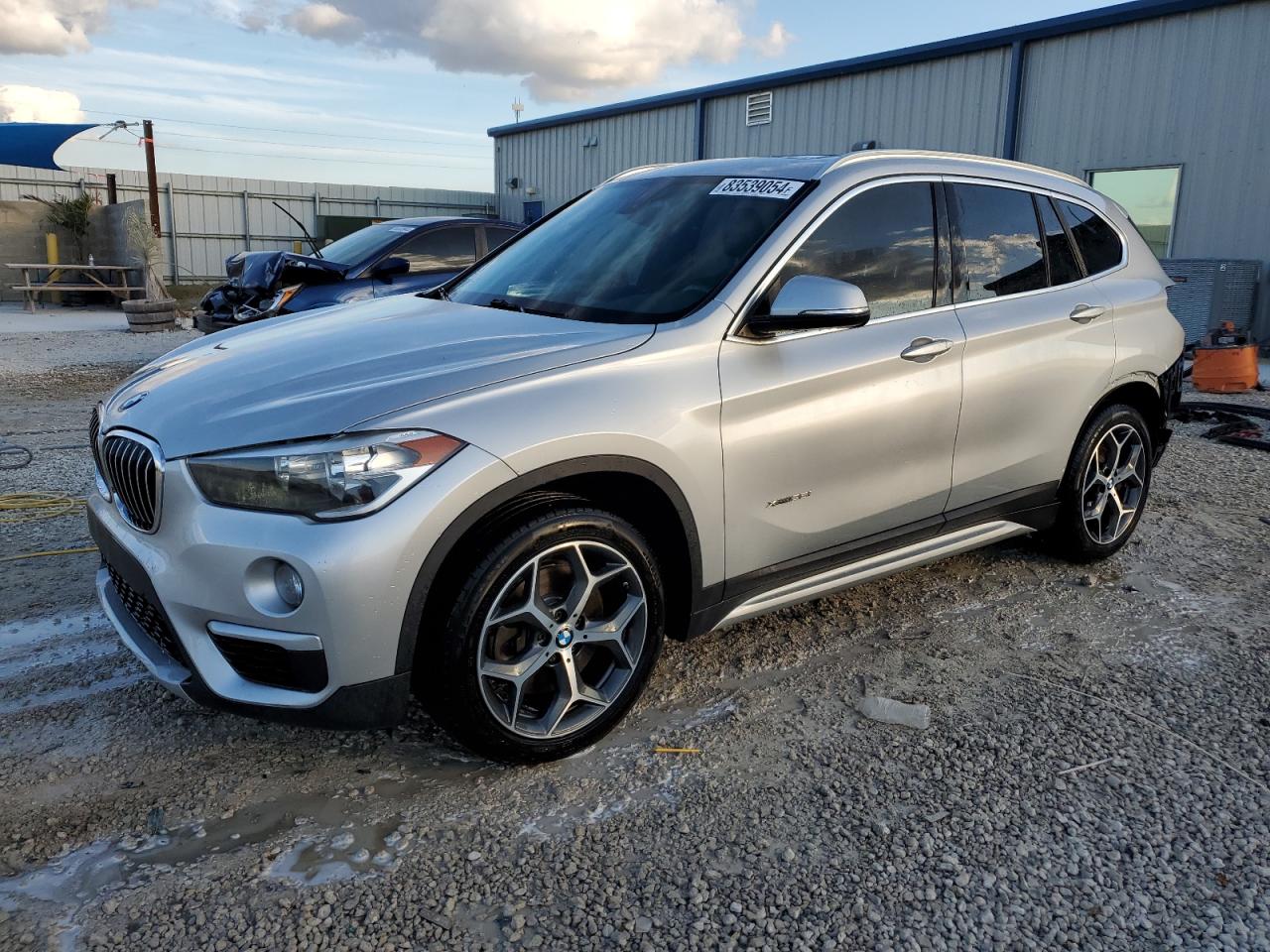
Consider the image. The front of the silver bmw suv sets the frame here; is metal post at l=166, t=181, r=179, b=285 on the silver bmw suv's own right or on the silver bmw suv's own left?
on the silver bmw suv's own right

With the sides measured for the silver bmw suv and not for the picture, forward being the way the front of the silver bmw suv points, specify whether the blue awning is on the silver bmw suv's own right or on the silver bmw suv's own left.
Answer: on the silver bmw suv's own right

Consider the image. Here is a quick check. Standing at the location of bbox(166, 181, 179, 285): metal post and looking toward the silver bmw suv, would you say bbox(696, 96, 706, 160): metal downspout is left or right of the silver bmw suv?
left

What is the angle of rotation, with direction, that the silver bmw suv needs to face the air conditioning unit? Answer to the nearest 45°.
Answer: approximately 180°

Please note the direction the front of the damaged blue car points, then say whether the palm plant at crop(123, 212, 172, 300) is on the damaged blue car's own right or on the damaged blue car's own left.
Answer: on the damaged blue car's own right

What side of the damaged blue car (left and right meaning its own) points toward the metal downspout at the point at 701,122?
back

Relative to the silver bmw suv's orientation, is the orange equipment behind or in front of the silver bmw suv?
behind

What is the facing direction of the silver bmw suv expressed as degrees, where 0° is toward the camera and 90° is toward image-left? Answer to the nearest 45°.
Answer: approximately 45°

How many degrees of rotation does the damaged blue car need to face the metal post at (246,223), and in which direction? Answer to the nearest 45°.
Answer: approximately 135° to its right

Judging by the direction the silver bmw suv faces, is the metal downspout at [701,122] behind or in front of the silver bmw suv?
behind

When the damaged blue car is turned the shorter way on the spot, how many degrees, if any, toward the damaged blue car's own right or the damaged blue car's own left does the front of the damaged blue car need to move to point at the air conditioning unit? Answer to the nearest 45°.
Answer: approximately 135° to the damaged blue car's own left
